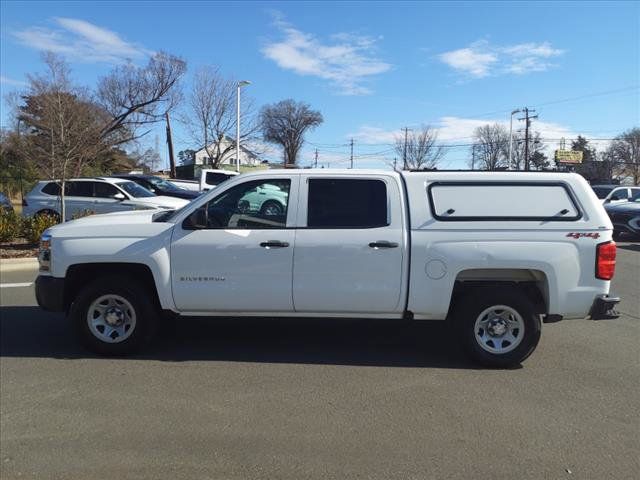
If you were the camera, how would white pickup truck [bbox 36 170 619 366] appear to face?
facing to the left of the viewer

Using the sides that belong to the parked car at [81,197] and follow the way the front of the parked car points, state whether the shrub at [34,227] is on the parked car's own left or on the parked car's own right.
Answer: on the parked car's own right

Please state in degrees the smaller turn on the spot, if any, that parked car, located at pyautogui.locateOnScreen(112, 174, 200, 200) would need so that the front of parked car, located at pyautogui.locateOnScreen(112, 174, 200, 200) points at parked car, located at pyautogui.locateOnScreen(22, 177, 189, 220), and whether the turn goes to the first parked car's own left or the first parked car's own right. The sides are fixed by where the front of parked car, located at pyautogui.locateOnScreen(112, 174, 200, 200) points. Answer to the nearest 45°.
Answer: approximately 90° to the first parked car's own right

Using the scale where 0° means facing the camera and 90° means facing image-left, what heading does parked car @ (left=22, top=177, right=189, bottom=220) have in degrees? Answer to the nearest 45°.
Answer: approximately 315°

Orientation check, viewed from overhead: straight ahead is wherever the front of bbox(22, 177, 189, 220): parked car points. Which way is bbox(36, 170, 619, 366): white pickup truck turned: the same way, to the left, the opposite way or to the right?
the opposite way

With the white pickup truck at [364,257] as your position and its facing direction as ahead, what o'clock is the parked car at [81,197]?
The parked car is roughly at 2 o'clock from the white pickup truck.
